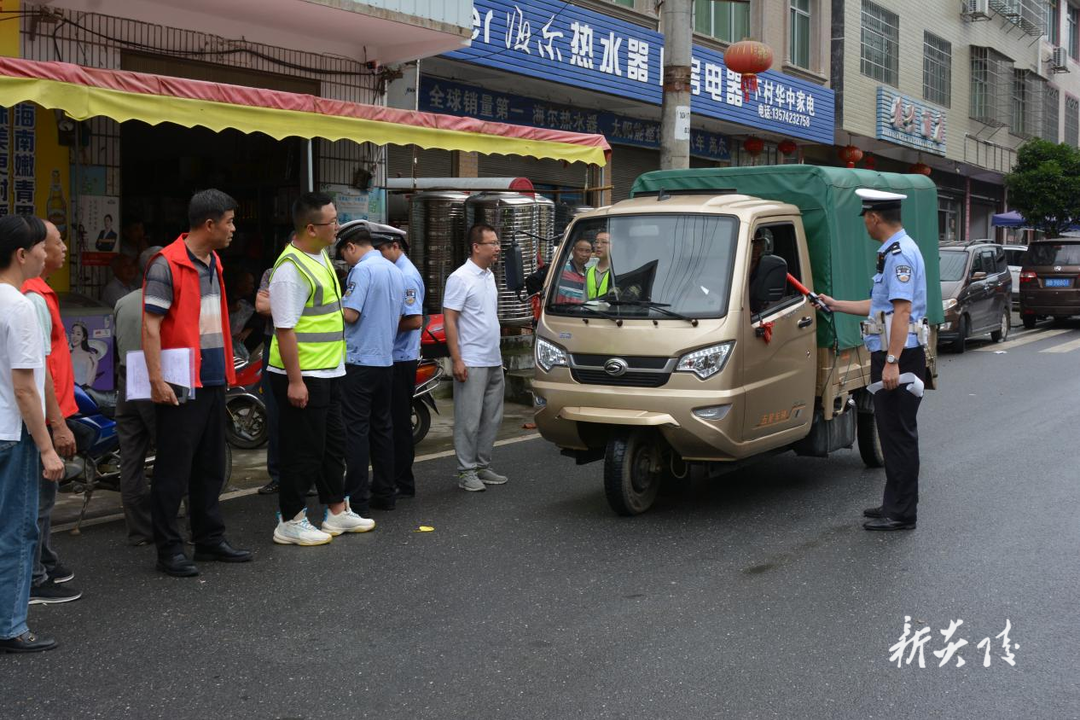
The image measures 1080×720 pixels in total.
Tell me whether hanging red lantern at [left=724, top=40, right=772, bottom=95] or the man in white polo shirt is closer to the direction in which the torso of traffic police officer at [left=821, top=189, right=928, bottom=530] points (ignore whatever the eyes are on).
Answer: the man in white polo shirt

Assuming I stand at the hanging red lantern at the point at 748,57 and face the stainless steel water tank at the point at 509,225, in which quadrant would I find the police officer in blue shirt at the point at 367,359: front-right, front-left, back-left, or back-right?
front-left

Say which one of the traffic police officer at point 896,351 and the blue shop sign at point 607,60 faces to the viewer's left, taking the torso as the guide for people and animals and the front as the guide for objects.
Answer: the traffic police officer

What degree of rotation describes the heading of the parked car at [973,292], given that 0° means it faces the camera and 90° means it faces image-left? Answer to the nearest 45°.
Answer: approximately 45°

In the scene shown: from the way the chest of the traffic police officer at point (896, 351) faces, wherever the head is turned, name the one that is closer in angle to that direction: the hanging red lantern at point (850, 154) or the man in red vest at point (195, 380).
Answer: the man in red vest

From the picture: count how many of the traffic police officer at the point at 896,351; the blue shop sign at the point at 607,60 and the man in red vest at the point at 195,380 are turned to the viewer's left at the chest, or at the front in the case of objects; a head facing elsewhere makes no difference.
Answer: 1

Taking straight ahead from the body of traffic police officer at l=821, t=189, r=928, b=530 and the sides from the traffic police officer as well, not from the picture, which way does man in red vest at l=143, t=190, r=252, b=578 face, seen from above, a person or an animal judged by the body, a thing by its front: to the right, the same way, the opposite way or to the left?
the opposite way

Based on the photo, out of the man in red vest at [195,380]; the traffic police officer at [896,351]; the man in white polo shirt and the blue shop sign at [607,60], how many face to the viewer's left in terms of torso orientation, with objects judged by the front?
1

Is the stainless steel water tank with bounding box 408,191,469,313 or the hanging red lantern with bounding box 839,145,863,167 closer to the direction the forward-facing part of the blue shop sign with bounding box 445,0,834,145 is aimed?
the stainless steel water tank
